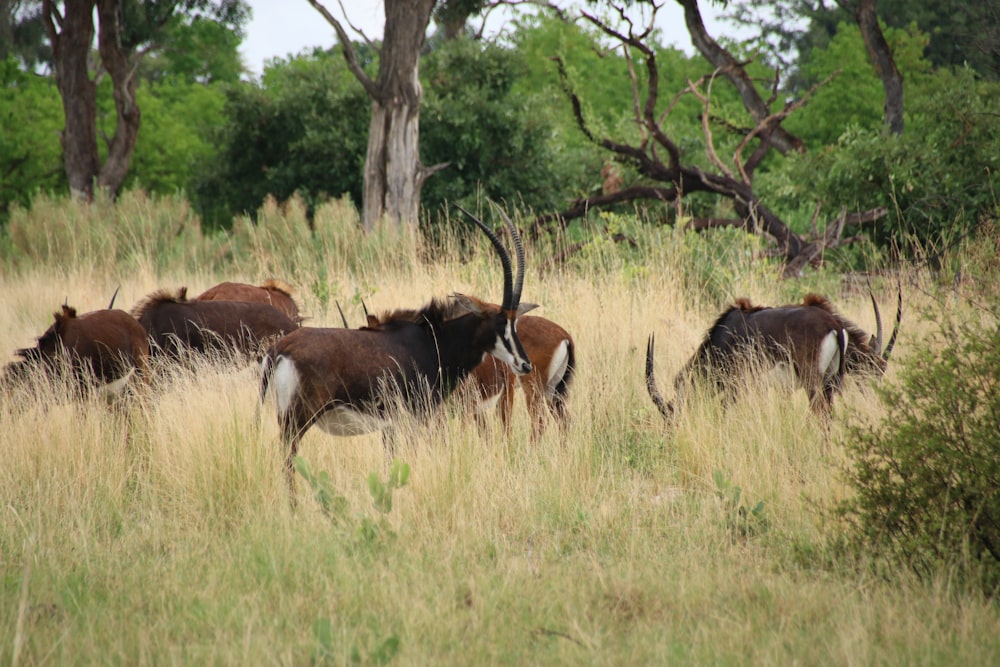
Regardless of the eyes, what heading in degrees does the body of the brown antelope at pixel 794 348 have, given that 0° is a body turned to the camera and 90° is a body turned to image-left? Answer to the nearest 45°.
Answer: approximately 135°

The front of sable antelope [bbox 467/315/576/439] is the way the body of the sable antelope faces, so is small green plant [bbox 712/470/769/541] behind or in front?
behind

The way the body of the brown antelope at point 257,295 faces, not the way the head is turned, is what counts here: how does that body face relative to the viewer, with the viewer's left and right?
facing to the right of the viewer

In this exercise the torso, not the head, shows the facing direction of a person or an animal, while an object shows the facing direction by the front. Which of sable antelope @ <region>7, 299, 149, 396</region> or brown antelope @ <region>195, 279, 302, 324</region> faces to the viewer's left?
the sable antelope

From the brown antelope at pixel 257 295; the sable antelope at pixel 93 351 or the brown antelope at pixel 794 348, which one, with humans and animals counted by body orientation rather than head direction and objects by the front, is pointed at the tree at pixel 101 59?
the brown antelope at pixel 794 348

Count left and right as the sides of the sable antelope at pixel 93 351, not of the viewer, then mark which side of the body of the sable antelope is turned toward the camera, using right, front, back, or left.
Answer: left

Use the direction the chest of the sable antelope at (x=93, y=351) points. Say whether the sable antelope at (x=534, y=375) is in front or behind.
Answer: behind

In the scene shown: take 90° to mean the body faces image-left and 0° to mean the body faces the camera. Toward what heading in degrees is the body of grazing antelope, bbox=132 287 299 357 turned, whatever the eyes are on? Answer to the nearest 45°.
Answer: approximately 90°

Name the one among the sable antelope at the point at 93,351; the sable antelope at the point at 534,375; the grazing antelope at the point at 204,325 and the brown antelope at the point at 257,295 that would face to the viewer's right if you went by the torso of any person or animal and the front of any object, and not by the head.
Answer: the brown antelope

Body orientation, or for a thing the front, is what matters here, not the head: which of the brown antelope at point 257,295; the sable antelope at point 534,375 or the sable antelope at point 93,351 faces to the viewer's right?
the brown antelope
